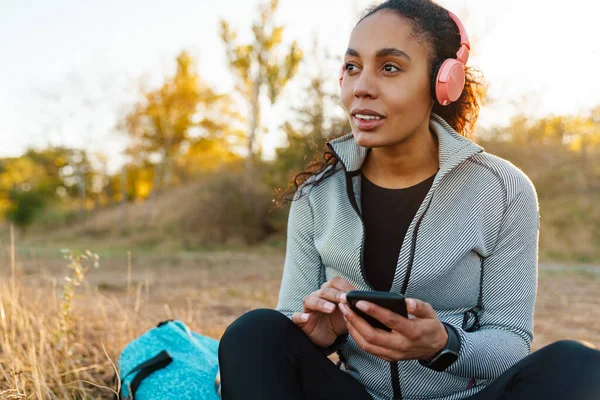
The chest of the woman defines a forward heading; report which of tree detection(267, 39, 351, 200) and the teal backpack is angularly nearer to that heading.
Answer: the teal backpack

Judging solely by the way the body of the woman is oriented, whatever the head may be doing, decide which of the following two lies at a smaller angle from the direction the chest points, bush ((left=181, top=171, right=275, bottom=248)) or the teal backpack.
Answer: the teal backpack

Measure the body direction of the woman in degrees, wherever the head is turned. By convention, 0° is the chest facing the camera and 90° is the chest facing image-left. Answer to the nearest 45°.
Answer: approximately 45°

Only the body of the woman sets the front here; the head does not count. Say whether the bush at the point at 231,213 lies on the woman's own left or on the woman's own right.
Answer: on the woman's own right

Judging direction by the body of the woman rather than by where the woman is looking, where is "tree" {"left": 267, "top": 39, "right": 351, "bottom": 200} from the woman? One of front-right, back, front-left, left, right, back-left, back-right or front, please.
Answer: back-right
